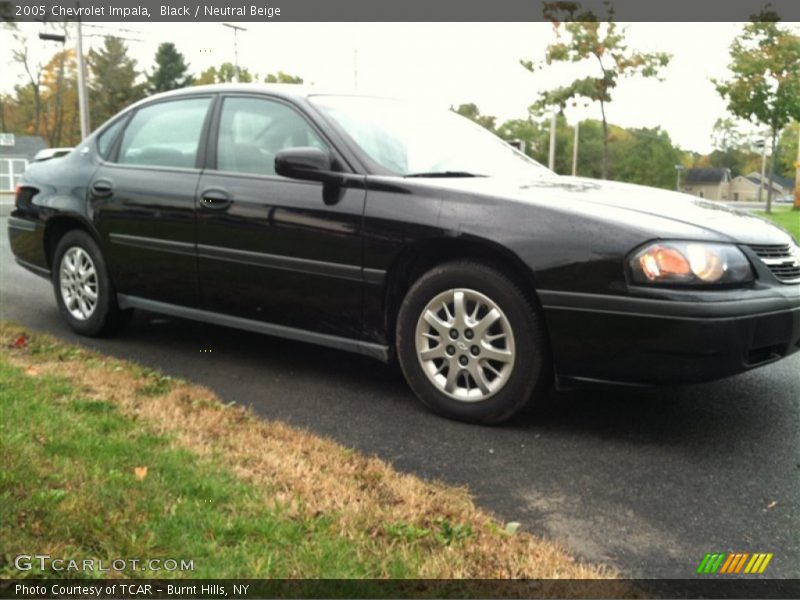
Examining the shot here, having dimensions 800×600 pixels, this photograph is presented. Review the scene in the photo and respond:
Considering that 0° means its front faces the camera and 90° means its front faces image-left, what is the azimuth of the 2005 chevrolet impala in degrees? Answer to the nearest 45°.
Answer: approximately 315°

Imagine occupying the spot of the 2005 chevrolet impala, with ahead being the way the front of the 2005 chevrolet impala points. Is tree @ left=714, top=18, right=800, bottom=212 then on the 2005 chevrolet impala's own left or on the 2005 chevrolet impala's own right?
on the 2005 chevrolet impala's own left
